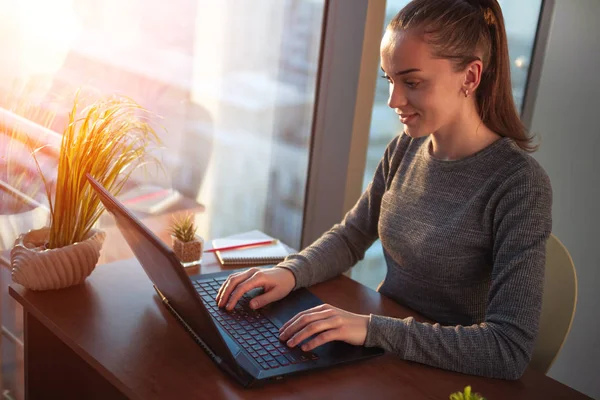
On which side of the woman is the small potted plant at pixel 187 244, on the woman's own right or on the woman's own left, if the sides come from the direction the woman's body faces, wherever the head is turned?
on the woman's own right

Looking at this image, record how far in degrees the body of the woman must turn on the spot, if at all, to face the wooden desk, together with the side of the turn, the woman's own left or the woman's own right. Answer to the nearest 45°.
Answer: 0° — they already face it

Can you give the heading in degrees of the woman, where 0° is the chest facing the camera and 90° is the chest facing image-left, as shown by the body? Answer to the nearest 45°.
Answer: approximately 45°
